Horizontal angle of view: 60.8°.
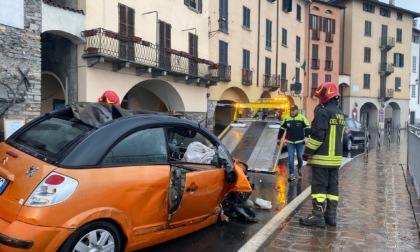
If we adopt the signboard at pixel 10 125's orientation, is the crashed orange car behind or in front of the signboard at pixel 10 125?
in front

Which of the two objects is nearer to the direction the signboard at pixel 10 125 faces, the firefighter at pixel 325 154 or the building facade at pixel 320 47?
the firefighter

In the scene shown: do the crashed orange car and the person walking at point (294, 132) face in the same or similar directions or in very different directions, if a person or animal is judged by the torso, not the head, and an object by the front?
very different directions

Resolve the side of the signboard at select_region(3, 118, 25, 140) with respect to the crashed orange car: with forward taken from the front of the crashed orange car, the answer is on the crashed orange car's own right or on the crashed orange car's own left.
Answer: on the crashed orange car's own left

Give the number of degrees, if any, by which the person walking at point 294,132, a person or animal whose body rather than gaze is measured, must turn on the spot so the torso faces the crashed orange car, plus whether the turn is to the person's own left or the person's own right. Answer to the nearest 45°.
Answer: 0° — they already face it

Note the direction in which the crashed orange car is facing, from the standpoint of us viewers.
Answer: facing away from the viewer and to the right of the viewer

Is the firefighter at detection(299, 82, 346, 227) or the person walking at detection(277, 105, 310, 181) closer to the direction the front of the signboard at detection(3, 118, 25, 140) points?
the firefighter

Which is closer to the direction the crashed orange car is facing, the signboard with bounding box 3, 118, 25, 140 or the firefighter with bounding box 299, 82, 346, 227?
the firefighter

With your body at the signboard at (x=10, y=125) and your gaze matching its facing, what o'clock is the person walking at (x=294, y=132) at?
The person walking is roughly at 10 o'clock from the signboard.

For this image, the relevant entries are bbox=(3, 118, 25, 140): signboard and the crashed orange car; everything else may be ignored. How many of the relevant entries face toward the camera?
1

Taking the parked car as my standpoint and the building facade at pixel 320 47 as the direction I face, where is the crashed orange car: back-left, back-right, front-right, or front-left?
back-left

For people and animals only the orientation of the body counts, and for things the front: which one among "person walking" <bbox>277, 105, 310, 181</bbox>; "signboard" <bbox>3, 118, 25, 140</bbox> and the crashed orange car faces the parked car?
the crashed orange car

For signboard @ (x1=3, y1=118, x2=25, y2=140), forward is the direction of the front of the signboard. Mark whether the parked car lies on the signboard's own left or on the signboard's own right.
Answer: on the signboard's own left
